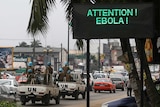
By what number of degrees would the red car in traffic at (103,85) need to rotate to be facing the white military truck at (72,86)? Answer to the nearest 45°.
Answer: approximately 135° to its right

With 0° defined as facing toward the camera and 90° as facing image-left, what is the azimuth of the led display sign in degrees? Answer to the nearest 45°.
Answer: approximately 0°
